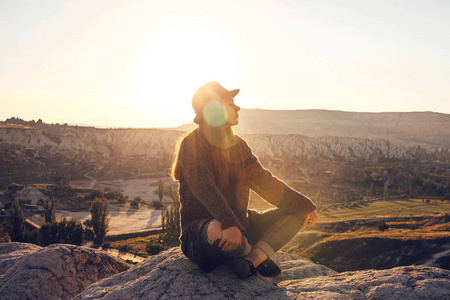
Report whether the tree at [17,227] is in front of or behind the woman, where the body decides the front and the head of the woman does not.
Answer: behind

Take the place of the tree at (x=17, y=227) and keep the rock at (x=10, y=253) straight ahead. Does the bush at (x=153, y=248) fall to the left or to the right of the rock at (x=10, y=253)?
left

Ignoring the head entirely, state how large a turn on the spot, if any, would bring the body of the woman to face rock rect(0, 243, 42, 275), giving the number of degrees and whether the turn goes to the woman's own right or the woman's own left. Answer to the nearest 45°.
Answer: approximately 180°

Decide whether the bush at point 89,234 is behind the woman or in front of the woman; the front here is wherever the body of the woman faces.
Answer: behind

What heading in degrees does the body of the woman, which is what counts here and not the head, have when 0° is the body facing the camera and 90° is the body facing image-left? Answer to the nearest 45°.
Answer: approximately 315°

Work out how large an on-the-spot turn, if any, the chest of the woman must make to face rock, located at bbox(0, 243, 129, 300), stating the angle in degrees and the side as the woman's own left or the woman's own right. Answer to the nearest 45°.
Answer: approximately 135° to the woman's own right

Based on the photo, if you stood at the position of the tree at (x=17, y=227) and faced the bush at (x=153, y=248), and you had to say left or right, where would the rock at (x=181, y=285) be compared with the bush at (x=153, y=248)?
right
